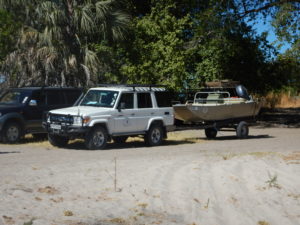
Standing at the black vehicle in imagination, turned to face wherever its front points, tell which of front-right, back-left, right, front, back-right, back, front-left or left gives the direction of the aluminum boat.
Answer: back-left

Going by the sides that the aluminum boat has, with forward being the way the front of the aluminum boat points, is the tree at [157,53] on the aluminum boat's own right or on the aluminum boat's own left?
on the aluminum boat's own right

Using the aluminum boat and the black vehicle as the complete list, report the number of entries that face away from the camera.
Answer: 0

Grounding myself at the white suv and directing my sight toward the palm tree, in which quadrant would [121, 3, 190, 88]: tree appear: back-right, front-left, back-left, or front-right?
front-right

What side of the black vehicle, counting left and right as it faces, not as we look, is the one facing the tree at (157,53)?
back

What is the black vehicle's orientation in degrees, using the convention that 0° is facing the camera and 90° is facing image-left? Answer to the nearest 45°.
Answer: approximately 45°

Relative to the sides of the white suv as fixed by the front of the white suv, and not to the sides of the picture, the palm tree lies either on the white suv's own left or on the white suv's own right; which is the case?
on the white suv's own right

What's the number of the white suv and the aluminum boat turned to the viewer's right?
0

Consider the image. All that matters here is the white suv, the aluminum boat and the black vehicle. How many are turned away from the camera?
0

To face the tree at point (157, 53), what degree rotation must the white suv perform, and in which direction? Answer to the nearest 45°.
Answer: approximately 135° to its right

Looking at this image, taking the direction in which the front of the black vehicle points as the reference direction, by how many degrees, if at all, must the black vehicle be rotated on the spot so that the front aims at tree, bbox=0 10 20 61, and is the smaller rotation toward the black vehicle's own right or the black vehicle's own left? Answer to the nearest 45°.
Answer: approximately 135° to the black vehicle's own right

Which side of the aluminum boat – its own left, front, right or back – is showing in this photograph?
left
